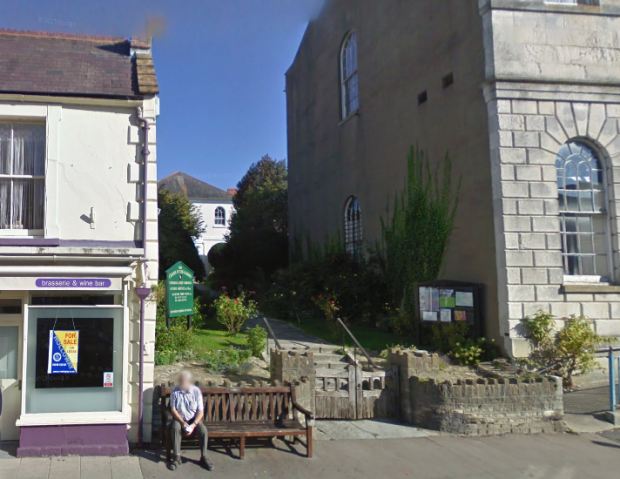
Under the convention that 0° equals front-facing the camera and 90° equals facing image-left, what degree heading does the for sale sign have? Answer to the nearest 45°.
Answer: approximately 0°

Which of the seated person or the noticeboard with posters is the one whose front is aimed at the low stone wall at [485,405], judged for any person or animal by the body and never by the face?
the noticeboard with posters

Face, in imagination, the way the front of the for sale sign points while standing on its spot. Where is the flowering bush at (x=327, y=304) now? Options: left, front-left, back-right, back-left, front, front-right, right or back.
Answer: back-left

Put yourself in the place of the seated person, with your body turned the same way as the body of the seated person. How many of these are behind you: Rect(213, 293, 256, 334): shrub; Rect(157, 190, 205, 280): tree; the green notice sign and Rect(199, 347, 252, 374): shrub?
4

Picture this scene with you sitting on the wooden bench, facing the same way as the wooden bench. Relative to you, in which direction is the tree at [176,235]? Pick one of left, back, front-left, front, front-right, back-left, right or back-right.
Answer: back

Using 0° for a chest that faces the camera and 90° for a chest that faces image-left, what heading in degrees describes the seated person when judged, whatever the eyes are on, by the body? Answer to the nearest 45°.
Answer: approximately 0°

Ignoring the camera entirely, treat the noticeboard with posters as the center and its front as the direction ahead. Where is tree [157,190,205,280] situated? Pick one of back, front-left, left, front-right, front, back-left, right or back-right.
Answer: back-right

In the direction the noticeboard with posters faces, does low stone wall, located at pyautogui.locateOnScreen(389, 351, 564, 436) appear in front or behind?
in front

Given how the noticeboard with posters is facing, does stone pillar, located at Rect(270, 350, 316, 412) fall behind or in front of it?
in front

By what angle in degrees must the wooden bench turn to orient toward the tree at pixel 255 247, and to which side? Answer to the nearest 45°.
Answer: approximately 180°
